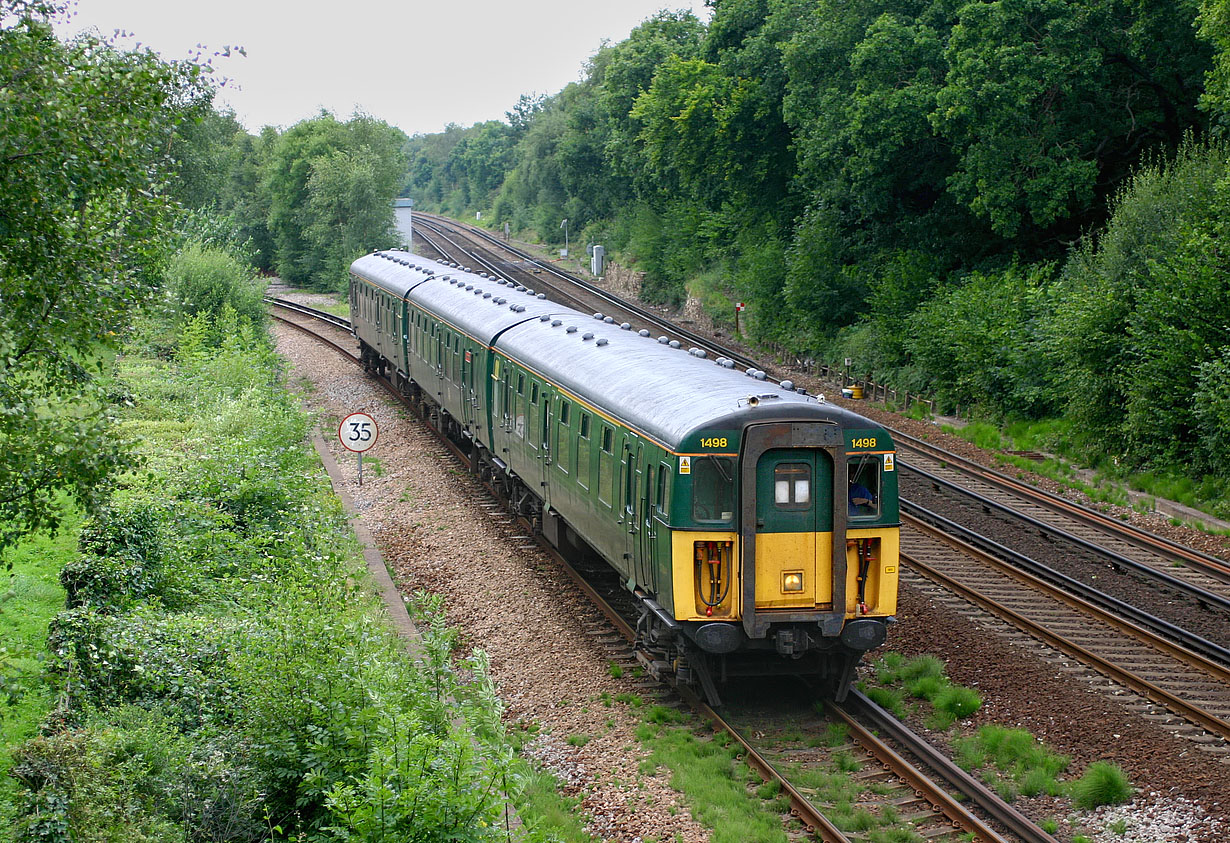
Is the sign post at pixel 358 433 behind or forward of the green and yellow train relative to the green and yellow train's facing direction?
behind

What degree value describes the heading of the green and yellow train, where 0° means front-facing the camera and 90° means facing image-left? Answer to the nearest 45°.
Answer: approximately 315°

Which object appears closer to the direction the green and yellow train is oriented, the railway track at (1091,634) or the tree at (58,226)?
the railway track

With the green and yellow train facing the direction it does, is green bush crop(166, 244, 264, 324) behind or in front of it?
behind

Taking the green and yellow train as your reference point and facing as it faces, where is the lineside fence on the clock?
The lineside fence is roughly at 8 o'clock from the green and yellow train.

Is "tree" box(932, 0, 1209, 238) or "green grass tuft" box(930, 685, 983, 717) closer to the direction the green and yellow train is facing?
the green grass tuft

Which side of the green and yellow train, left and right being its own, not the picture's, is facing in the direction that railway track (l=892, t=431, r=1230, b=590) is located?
left
